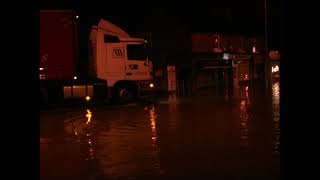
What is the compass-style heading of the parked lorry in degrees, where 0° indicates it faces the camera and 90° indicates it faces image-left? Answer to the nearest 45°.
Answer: approximately 270°
